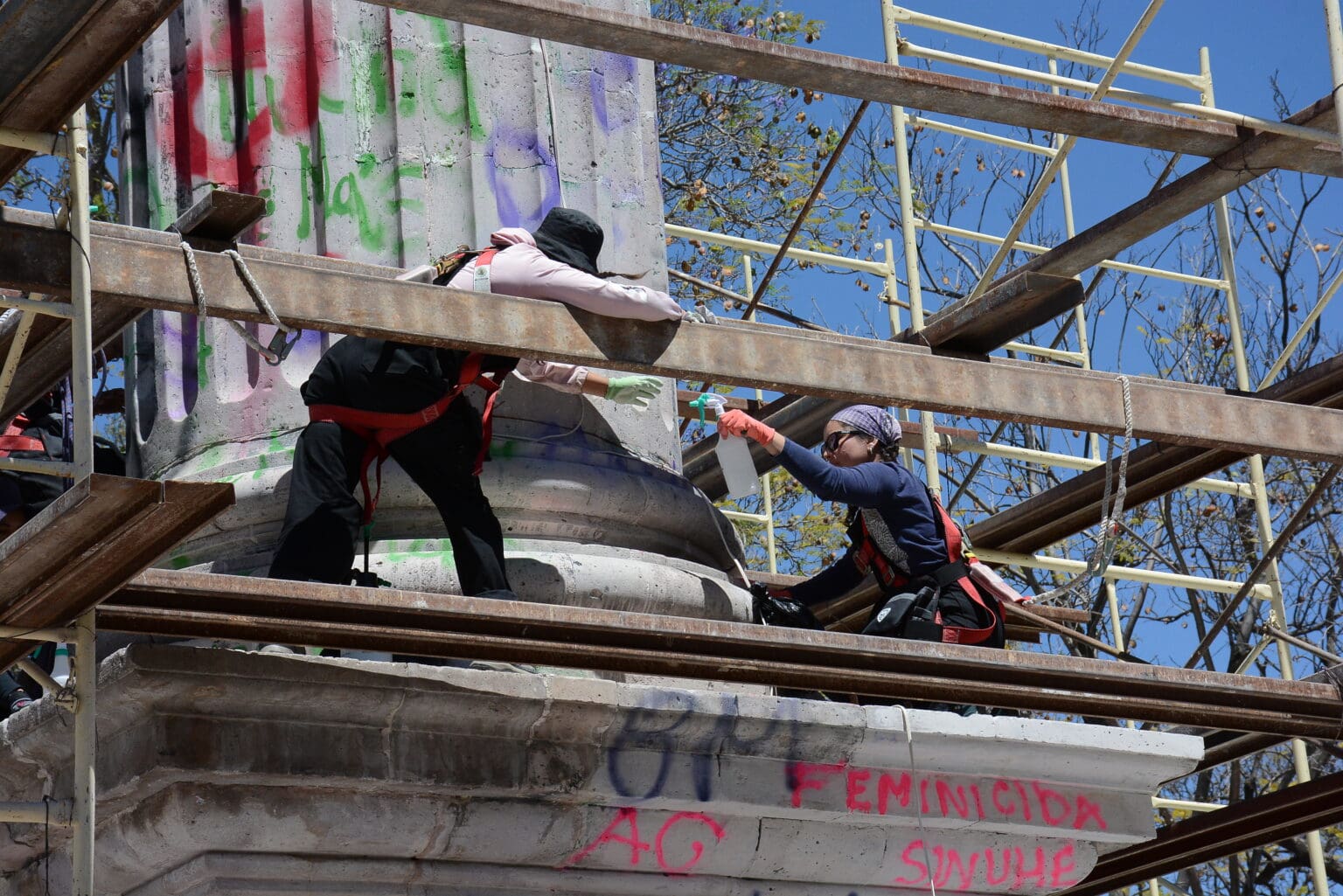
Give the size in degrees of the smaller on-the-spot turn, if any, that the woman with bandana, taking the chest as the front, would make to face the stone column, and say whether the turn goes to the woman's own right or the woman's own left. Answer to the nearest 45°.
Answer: approximately 45° to the woman's own left

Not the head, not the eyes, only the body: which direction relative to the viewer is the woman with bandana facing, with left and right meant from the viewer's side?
facing to the left of the viewer

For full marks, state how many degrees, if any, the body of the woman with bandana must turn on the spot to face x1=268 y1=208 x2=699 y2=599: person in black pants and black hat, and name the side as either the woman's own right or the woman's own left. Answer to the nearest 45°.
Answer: approximately 45° to the woman's own left

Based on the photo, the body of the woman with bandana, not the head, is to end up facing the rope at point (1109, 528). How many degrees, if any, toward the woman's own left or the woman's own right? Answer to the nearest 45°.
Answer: approximately 135° to the woman's own left

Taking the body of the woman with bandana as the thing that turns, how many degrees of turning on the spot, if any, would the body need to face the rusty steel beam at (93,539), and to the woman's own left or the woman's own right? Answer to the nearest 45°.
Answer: approximately 45° to the woman's own left

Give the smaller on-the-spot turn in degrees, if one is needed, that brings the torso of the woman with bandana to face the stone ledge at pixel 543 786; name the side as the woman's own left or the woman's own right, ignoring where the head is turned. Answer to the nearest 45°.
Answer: approximately 45° to the woman's own left

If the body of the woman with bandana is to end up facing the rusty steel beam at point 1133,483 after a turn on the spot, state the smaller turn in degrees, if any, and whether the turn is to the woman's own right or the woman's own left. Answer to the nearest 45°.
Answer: approximately 135° to the woman's own right

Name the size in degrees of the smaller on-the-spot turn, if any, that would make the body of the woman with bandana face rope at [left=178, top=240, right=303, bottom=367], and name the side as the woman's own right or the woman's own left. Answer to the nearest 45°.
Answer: approximately 45° to the woman's own left
